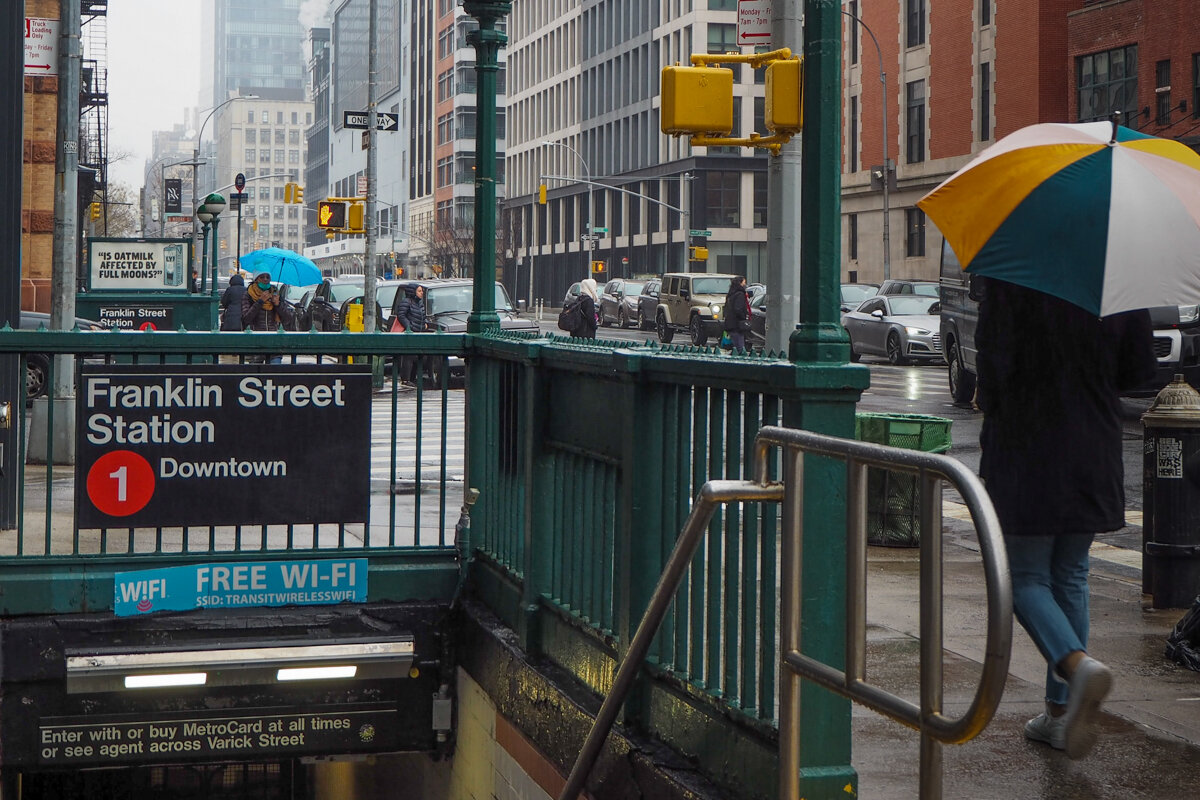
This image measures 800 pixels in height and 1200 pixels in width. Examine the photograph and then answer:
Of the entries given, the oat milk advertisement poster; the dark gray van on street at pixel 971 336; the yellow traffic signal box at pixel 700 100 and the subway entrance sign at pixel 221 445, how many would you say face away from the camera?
1

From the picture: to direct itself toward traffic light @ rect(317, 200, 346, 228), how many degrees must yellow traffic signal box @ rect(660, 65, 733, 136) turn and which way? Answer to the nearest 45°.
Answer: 0° — it already faces it

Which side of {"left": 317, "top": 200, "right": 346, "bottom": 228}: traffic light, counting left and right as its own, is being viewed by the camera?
front

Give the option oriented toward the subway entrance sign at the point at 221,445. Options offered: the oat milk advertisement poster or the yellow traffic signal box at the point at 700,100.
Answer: the oat milk advertisement poster

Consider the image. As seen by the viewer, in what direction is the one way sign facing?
toward the camera

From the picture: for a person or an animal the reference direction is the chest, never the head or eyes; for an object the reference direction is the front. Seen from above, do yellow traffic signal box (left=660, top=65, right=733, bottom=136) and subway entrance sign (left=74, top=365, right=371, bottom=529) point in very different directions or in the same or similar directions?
very different directions

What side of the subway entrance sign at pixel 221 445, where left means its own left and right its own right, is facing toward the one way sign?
back

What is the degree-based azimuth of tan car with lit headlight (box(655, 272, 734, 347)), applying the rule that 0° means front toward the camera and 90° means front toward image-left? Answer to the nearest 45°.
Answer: approximately 315°

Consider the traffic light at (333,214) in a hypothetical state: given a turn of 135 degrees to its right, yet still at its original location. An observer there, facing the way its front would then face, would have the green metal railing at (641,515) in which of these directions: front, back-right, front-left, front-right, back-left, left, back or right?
back-left

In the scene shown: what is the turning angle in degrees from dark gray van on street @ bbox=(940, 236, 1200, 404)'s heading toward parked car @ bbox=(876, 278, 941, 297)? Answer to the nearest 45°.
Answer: approximately 135° to its left

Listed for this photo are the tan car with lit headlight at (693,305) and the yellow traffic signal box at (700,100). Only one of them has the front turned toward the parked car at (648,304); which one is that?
the yellow traffic signal box

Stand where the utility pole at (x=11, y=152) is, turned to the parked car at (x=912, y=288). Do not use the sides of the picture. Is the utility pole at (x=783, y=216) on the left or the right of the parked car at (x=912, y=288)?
right

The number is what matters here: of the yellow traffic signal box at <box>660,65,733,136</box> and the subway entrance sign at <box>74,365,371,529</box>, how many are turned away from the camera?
1

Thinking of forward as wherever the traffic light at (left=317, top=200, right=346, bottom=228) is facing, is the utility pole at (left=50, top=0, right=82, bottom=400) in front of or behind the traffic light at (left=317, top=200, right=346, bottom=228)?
in front
